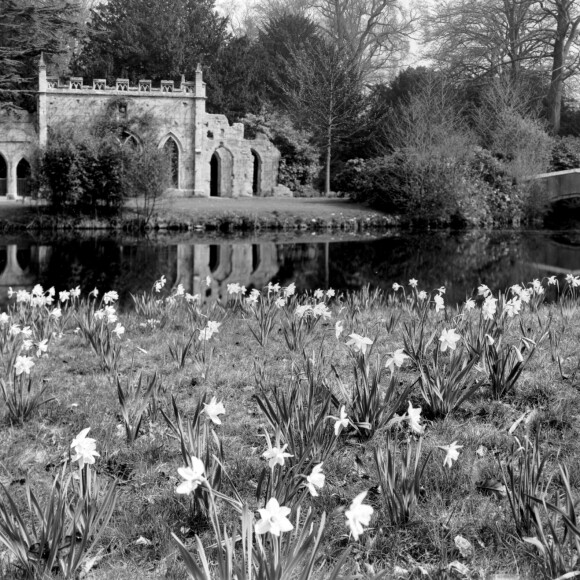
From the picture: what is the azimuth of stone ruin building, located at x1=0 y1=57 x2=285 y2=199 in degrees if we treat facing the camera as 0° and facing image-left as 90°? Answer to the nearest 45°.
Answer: approximately 0°

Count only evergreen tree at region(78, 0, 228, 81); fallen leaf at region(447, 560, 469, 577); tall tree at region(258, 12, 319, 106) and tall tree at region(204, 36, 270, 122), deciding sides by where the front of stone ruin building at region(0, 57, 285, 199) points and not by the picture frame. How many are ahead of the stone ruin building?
1

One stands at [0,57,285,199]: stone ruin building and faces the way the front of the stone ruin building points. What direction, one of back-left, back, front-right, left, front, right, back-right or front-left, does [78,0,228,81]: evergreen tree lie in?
back

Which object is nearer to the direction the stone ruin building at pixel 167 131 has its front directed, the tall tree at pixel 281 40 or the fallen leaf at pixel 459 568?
the fallen leaf

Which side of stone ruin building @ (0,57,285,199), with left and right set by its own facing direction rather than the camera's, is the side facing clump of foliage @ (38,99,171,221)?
front

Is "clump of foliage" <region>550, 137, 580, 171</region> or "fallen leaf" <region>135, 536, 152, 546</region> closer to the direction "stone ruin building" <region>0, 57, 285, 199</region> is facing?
the fallen leaf

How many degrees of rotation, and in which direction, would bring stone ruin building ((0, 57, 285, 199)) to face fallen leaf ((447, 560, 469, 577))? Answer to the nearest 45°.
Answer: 0° — it already faces it

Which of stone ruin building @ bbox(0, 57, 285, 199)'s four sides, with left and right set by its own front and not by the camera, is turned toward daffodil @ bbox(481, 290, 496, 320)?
front

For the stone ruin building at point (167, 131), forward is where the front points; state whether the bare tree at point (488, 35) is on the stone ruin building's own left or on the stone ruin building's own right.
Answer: on the stone ruin building's own left

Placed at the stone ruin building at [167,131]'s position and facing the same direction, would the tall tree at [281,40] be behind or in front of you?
behind

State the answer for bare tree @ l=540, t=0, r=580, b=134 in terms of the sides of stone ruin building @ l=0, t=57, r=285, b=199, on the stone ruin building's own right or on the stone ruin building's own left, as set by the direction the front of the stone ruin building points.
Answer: on the stone ruin building's own left

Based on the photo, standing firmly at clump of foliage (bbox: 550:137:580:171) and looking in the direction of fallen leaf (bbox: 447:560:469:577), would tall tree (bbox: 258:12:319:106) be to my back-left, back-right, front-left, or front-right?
back-right

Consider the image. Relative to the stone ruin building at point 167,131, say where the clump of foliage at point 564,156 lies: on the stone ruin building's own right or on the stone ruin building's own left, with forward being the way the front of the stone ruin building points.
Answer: on the stone ruin building's own left

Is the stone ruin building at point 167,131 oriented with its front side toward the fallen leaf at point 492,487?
yes
